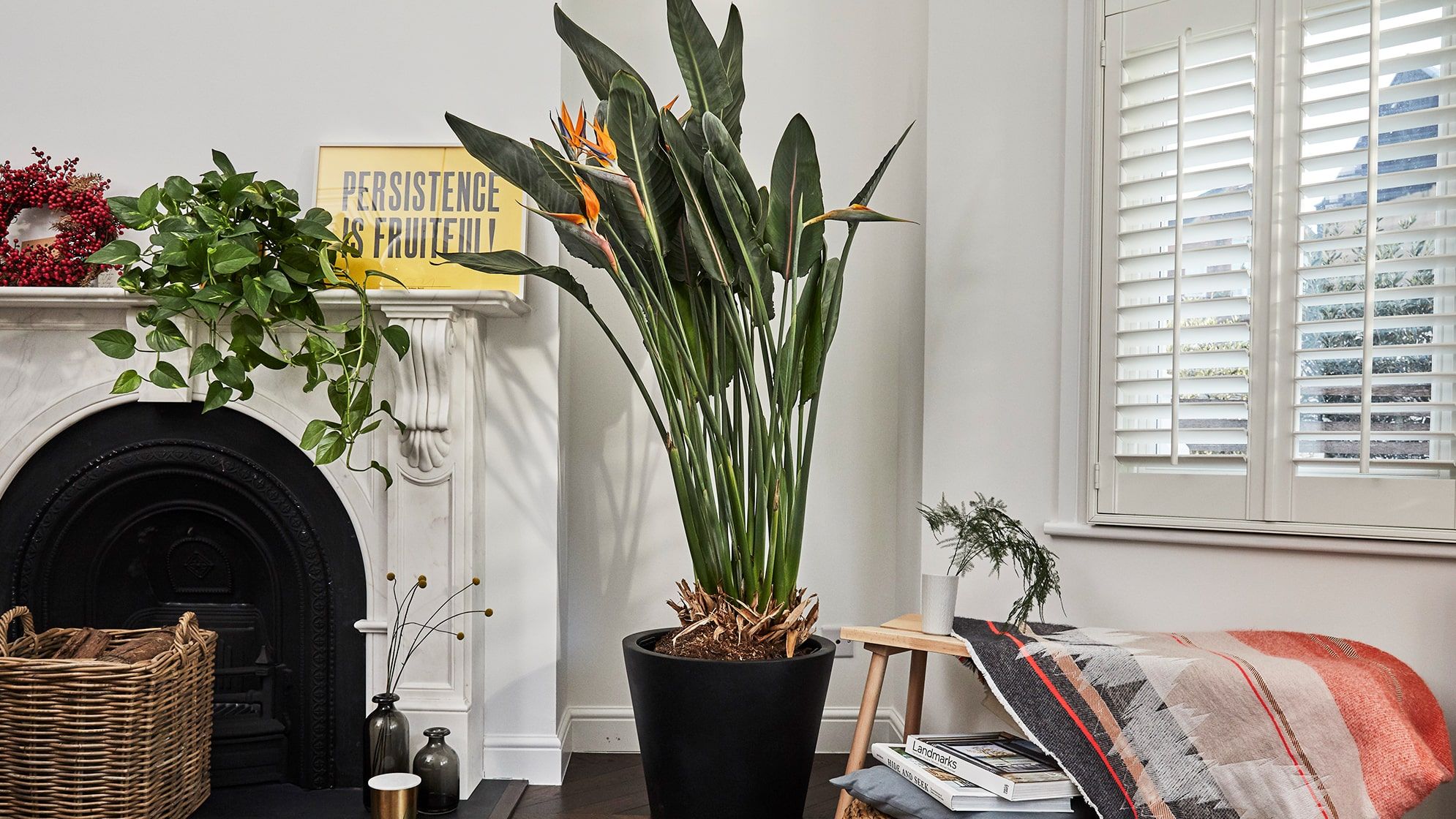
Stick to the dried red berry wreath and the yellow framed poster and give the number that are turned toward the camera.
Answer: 2

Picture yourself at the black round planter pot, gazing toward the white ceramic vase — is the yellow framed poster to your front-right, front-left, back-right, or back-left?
back-left

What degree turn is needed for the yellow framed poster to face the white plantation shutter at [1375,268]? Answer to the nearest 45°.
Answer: approximately 45° to its left

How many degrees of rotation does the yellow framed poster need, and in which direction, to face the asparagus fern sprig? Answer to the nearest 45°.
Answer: approximately 45° to its left

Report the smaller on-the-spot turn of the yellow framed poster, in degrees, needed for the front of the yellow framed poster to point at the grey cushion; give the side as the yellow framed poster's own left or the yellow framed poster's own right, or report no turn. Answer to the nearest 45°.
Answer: approximately 45° to the yellow framed poster's own left

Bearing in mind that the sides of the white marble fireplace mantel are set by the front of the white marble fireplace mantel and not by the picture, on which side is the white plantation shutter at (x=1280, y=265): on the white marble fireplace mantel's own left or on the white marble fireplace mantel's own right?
on the white marble fireplace mantel's own left
